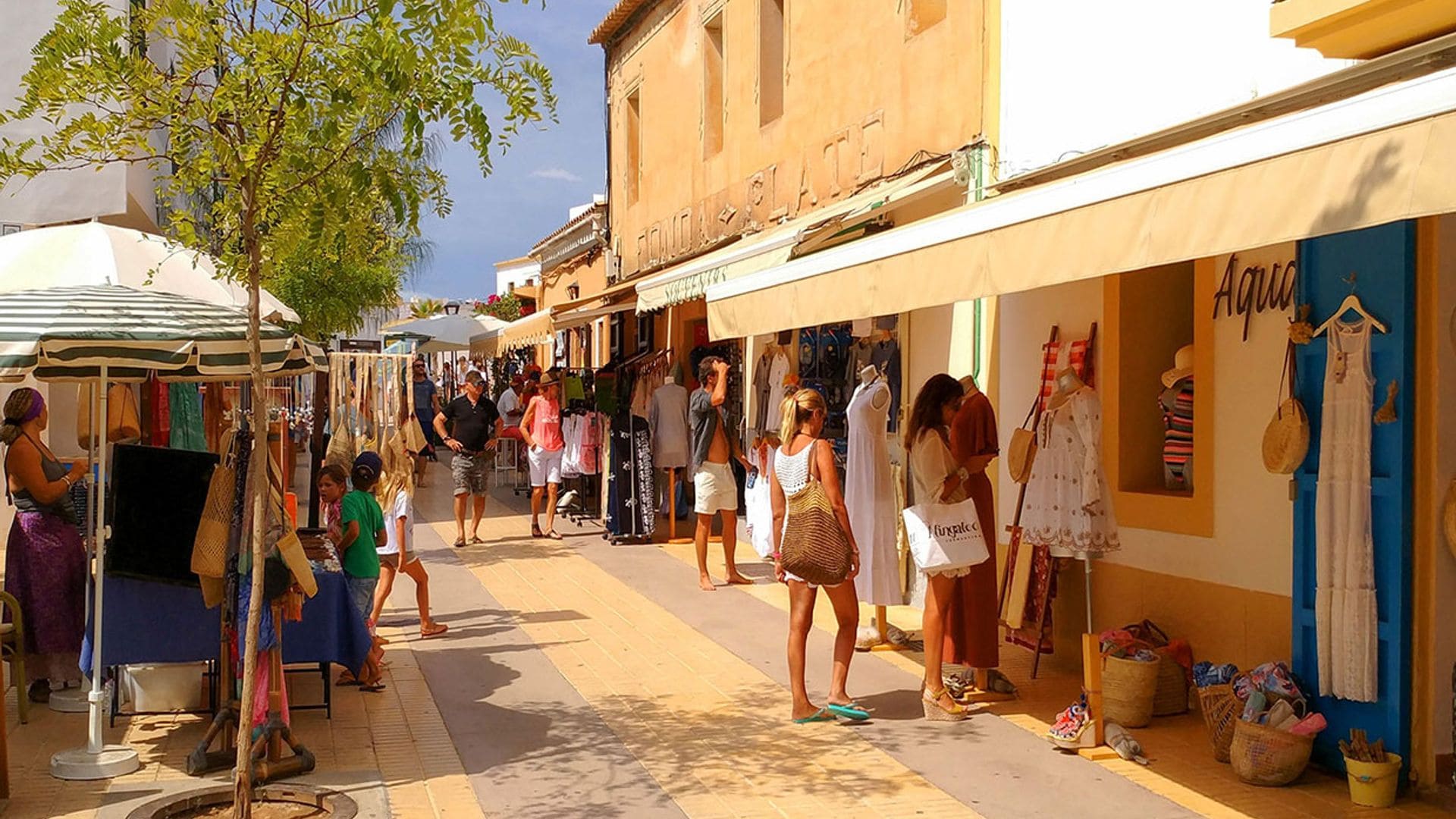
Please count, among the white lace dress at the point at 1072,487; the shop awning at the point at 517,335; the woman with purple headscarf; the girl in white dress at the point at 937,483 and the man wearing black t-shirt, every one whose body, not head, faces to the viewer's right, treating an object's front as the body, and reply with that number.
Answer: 2

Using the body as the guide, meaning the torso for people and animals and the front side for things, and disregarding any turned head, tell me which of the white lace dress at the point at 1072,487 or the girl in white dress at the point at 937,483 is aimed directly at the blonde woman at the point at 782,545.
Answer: the white lace dress

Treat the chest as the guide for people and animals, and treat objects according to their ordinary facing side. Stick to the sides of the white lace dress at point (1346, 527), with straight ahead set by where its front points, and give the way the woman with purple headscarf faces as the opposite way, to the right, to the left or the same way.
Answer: the opposite way

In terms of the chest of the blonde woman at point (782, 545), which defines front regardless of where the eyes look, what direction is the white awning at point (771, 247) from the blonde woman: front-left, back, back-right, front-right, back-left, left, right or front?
front-left

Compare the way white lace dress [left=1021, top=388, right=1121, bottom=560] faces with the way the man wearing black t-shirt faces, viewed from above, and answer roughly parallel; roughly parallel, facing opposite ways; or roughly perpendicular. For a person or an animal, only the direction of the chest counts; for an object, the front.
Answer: roughly perpendicular

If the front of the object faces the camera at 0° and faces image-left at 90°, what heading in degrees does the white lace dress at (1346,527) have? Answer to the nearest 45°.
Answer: approximately 45°

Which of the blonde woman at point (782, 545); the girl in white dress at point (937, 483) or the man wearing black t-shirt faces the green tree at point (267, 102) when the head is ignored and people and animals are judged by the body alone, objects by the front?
the man wearing black t-shirt

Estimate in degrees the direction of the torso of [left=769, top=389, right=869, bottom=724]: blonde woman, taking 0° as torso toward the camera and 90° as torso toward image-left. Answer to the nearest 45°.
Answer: approximately 225°

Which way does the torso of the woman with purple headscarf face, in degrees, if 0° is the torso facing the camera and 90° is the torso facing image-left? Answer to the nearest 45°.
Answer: approximately 270°

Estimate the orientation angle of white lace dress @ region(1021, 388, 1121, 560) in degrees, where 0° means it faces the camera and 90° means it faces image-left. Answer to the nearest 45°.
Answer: approximately 45°

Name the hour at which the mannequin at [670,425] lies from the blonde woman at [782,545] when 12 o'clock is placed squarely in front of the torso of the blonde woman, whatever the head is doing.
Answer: The mannequin is roughly at 10 o'clock from the blonde woman.

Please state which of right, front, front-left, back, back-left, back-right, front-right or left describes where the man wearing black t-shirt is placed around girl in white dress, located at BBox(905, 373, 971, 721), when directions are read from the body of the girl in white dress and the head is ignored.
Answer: back-left
